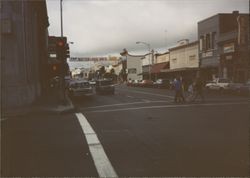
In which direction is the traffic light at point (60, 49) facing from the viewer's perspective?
toward the camera

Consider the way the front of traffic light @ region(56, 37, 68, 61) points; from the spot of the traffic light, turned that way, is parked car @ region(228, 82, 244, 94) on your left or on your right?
on your left

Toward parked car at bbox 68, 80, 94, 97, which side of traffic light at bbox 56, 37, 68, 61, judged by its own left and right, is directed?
back

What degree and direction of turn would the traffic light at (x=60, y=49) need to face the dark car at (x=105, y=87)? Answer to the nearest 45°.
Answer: approximately 180°
